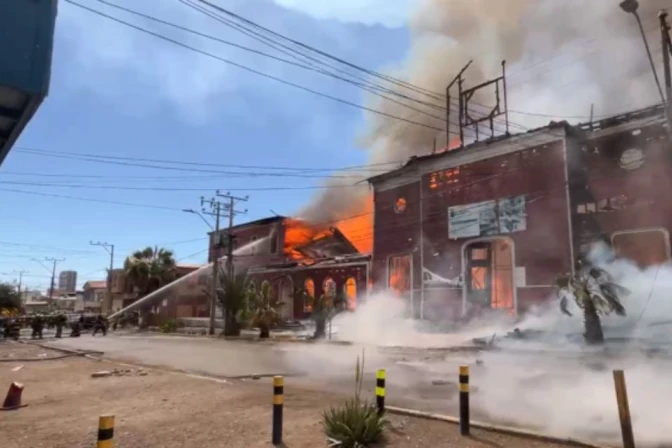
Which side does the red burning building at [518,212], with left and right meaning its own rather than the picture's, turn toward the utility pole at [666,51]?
left

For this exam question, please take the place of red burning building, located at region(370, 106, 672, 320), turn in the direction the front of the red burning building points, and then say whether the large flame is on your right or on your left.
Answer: on your right

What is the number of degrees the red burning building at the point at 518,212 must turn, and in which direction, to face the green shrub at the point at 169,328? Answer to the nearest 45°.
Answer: approximately 45° to its right

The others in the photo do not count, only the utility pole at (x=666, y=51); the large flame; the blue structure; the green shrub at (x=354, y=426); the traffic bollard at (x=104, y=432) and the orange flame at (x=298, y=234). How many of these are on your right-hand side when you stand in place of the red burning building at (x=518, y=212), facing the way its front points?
2

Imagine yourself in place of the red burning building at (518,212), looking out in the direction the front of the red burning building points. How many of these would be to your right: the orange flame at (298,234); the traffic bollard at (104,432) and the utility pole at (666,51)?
1

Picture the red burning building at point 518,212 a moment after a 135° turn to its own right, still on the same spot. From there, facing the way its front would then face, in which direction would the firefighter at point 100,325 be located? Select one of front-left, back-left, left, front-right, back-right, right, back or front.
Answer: left

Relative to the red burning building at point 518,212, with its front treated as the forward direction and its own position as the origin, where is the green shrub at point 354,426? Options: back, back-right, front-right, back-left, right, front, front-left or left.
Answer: front-left

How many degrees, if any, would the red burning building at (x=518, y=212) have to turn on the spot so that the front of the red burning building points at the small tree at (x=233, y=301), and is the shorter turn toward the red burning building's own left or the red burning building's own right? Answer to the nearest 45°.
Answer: approximately 45° to the red burning building's own right

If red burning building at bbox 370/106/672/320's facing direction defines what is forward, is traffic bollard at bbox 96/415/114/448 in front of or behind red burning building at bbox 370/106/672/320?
in front

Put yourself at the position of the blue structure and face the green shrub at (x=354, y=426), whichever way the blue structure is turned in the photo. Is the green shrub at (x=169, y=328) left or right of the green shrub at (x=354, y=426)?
left

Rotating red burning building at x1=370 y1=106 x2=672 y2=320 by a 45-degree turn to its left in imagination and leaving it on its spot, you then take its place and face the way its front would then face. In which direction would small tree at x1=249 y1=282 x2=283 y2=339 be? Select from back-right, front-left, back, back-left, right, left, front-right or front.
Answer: right

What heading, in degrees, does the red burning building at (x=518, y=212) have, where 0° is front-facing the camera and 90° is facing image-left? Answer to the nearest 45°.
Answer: approximately 45°
